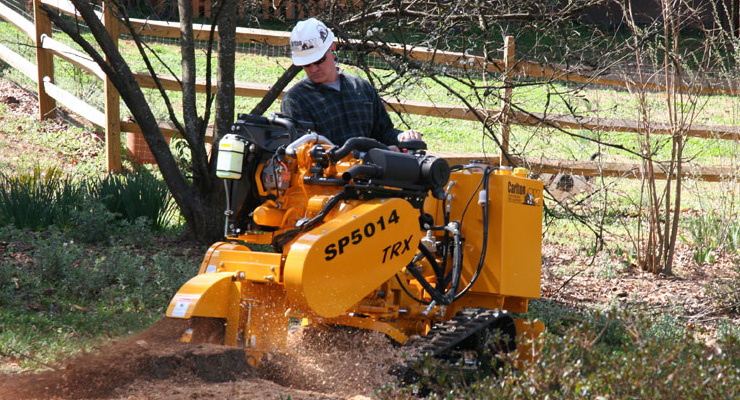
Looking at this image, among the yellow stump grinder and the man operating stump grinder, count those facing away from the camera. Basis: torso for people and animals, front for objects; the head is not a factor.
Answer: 0

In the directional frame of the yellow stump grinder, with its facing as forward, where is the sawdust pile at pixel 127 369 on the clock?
The sawdust pile is roughly at 1 o'clock from the yellow stump grinder.

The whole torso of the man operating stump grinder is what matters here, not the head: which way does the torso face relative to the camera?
toward the camera

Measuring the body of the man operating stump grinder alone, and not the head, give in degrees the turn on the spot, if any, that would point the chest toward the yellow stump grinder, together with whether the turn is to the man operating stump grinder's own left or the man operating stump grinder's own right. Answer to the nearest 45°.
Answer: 0° — they already face it

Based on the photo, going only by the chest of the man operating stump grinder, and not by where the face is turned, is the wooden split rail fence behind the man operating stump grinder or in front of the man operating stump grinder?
behind

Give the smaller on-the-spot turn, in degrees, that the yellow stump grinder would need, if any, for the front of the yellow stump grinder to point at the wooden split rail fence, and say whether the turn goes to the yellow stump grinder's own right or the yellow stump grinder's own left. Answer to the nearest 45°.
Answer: approximately 135° to the yellow stump grinder's own right

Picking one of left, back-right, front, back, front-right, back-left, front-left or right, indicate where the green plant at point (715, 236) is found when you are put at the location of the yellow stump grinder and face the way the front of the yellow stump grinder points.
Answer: back

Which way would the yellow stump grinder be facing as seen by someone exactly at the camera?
facing the viewer and to the left of the viewer
